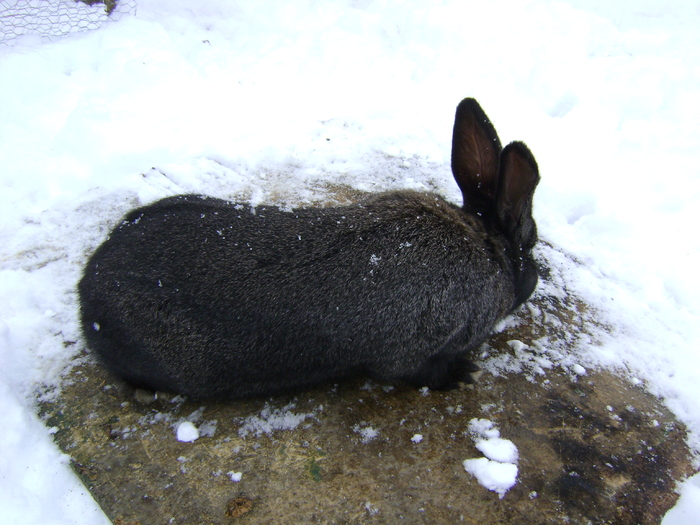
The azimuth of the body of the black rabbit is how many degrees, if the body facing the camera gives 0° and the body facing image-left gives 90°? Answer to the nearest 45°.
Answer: approximately 270°

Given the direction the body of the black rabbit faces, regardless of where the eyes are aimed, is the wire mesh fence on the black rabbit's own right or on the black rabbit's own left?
on the black rabbit's own left

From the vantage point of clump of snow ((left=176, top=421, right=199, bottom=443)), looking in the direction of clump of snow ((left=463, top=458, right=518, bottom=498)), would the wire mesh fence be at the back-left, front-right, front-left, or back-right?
back-left
